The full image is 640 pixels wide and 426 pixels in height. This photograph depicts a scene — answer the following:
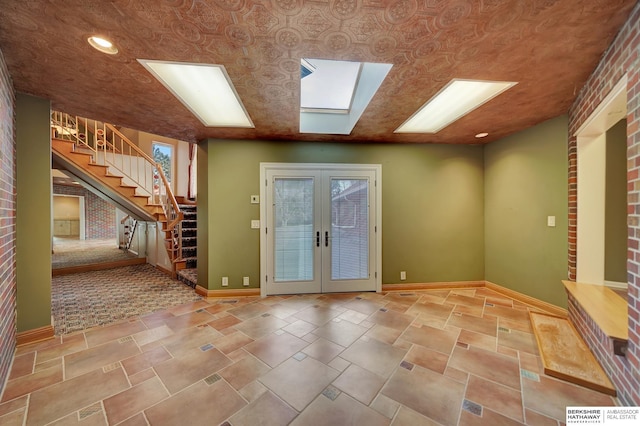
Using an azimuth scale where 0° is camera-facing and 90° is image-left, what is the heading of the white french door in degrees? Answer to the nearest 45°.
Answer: approximately 0°

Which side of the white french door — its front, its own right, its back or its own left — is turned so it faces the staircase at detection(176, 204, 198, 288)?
right

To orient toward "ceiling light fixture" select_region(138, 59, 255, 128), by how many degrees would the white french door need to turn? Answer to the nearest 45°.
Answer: approximately 45° to its right

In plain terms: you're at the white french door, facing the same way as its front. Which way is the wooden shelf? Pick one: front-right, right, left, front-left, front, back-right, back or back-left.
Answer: front-left

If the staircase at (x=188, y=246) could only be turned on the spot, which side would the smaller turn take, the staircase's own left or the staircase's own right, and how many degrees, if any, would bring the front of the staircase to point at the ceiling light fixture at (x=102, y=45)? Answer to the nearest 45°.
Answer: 0° — it already faces it

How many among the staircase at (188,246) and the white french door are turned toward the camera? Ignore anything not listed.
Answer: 2

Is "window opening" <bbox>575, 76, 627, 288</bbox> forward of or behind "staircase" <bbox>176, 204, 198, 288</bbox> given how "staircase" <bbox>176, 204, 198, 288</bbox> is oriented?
forward

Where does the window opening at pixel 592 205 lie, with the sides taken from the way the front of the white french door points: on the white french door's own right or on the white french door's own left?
on the white french door's own left

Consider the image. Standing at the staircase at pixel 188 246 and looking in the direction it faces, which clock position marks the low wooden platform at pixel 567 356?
The low wooden platform is roughly at 11 o'clock from the staircase.

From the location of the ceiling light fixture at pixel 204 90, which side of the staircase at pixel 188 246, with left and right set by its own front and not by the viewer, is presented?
front

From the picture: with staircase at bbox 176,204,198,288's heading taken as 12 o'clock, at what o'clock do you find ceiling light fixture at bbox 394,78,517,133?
The ceiling light fixture is roughly at 11 o'clock from the staircase.
